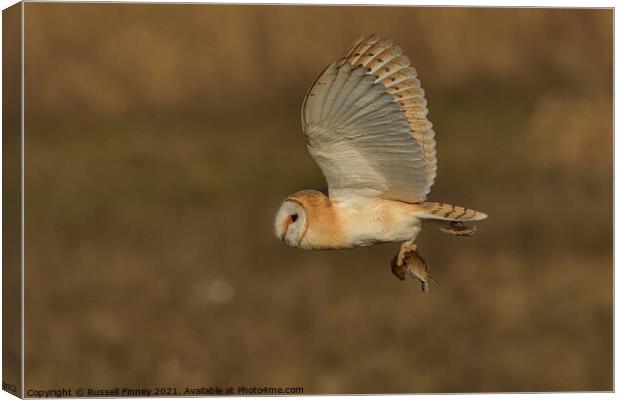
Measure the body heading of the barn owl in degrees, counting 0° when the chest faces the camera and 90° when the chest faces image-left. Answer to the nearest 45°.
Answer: approximately 90°
